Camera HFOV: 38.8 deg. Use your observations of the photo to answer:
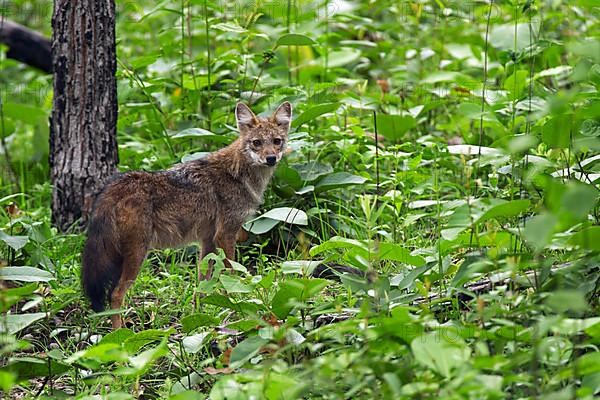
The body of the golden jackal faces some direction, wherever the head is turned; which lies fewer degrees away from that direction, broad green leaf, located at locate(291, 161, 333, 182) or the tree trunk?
the broad green leaf

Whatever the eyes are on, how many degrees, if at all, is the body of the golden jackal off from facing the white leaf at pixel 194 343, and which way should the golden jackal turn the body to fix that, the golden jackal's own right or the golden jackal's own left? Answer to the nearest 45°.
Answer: approximately 135° to the golden jackal's own right

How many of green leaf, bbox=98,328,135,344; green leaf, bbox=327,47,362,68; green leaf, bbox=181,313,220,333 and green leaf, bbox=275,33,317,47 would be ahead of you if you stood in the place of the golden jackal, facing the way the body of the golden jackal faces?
2

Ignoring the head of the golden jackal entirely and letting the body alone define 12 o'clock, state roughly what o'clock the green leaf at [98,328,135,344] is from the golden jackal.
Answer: The green leaf is roughly at 5 o'clock from the golden jackal.

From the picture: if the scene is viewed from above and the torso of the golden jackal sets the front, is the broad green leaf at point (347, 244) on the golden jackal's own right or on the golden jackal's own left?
on the golden jackal's own right

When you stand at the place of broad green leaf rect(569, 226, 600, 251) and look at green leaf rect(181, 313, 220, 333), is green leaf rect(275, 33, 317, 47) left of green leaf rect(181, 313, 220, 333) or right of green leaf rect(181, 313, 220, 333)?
right

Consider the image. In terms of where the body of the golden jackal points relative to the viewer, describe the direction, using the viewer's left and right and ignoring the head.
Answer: facing away from the viewer and to the right of the viewer

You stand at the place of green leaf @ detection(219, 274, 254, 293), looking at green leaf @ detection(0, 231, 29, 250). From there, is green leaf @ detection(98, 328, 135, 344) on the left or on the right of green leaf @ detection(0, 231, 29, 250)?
left

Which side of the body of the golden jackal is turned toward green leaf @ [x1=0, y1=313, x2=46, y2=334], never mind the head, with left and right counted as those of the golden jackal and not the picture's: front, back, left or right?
back
